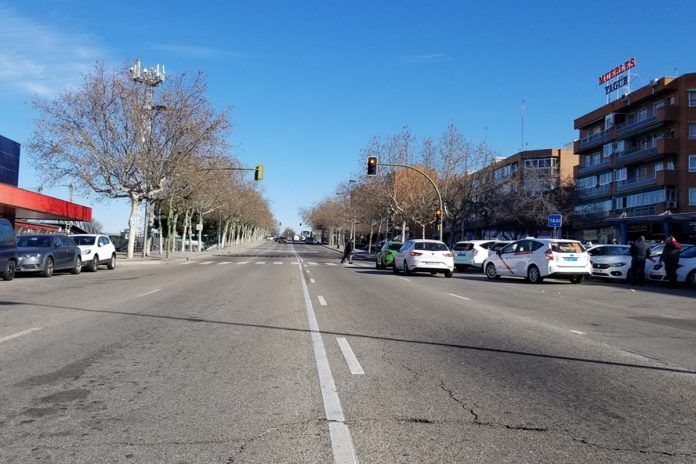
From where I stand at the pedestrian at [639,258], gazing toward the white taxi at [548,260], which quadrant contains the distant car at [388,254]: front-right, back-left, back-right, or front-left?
front-right

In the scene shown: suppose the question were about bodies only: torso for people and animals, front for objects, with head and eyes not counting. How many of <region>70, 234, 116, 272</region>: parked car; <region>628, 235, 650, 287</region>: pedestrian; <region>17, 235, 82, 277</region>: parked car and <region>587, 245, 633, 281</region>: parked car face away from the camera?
1

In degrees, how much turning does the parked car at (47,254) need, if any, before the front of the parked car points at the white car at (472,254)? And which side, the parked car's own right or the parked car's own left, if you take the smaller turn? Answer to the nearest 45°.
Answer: approximately 135° to the parked car's own left

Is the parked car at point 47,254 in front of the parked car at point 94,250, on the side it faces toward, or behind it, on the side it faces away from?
in front

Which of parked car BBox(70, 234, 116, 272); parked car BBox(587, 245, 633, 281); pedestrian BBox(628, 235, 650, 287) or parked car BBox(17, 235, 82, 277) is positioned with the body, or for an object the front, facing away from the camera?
the pedestrian

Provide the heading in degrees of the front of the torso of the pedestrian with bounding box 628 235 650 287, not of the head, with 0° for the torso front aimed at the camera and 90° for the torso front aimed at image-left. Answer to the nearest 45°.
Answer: approximately 180°

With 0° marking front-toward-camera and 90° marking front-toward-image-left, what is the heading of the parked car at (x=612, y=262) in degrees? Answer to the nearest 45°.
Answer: approximately 45°

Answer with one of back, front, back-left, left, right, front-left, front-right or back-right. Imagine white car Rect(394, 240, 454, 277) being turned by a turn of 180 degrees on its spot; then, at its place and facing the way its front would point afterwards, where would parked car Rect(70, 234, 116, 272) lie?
back-right
